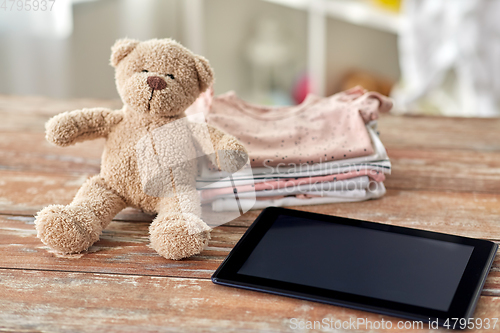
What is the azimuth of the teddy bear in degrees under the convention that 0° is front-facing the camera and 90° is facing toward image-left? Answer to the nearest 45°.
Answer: approximately 0°
